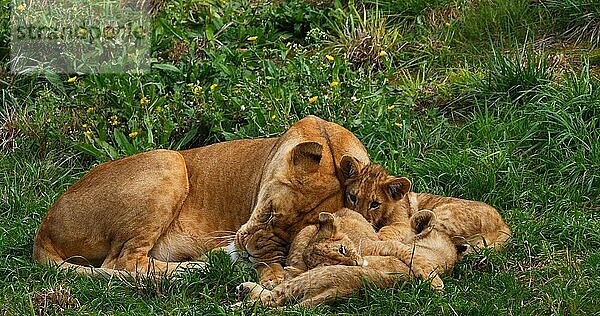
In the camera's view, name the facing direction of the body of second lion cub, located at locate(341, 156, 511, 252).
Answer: to the viewer's left

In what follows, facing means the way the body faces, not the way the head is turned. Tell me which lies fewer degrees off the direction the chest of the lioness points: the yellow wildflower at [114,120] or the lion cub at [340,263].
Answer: the lion cub

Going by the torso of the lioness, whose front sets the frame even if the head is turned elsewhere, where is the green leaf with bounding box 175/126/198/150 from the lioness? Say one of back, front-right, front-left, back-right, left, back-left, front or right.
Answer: left

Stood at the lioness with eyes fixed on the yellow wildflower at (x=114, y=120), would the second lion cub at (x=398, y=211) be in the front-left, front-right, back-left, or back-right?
back-right

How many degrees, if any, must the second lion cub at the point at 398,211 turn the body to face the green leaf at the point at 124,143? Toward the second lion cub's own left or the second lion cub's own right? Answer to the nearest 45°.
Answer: approximately 45° to the second lion cub's own right

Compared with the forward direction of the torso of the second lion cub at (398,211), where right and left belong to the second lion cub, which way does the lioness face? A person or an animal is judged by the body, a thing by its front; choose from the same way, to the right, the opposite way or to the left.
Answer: the opposite way

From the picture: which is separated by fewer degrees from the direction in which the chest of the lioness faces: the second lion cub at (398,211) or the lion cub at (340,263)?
the second lion cub

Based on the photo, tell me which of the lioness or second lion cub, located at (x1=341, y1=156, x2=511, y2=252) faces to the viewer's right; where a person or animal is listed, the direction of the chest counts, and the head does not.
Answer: the lioness

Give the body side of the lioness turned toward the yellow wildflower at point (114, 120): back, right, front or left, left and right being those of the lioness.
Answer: left

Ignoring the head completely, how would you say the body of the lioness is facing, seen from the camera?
to the viewer's right

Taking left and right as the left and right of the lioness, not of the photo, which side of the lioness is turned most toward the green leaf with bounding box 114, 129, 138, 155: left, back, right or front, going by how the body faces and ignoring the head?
left

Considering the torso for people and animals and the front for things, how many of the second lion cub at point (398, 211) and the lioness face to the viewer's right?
1

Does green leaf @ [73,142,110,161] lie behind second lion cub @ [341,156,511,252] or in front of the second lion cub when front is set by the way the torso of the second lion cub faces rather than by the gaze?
in front

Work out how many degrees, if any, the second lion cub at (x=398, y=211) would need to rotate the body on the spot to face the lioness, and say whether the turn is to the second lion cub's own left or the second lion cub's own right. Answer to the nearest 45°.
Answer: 0° — it already faces it
